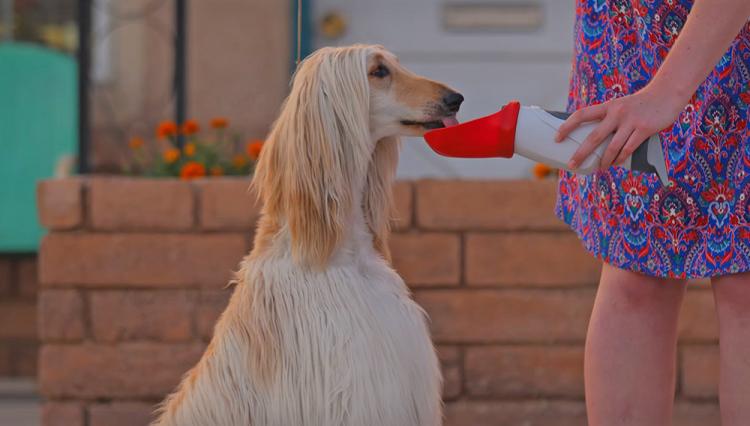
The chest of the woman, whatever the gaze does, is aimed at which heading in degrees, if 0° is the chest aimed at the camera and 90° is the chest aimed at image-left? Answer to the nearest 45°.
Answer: approximately 45°

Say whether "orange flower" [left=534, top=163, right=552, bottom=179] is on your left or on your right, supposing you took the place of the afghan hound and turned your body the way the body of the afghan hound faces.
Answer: on your left

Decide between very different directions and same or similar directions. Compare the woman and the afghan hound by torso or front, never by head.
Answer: very different directions

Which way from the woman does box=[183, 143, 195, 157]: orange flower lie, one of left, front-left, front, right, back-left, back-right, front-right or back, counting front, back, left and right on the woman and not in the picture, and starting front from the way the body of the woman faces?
right

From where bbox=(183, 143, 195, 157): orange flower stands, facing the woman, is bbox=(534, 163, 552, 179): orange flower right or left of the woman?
left
